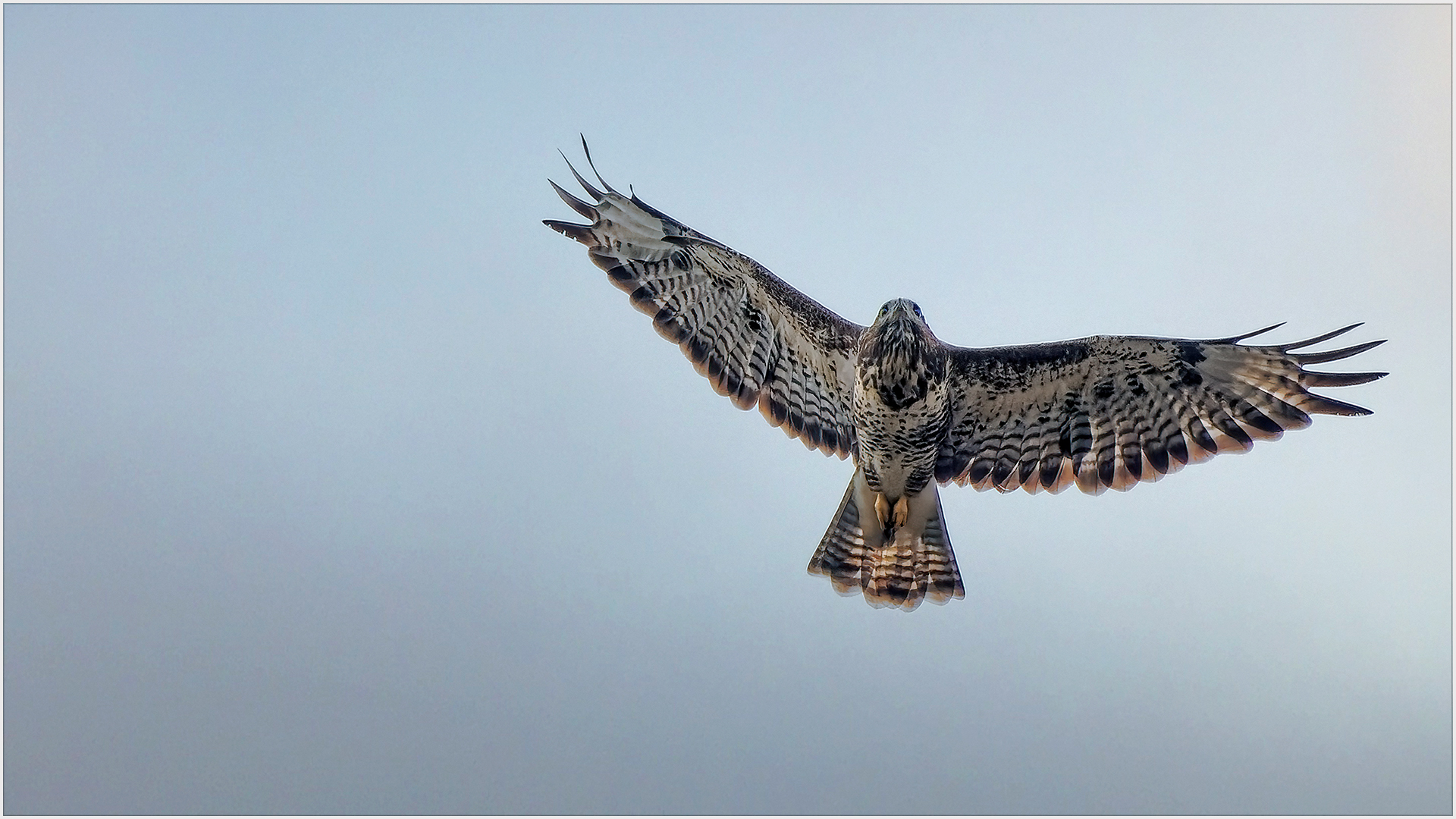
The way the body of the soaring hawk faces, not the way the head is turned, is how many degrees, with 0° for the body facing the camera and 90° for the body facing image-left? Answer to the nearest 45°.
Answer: approximately 0°
